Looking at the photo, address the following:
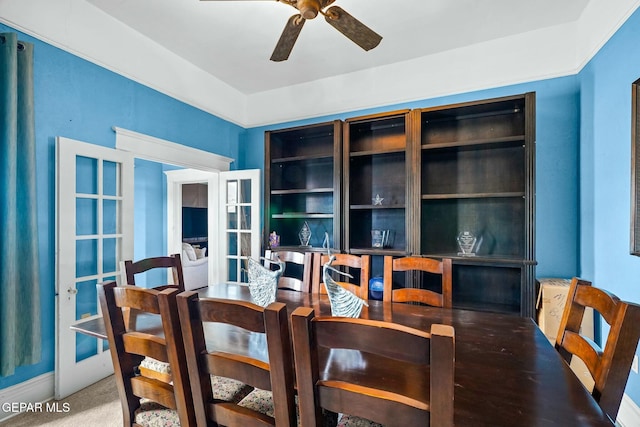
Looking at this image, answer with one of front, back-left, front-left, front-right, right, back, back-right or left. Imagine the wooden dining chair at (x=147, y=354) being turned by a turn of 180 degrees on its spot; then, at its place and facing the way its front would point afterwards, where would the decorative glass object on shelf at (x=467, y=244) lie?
back-left

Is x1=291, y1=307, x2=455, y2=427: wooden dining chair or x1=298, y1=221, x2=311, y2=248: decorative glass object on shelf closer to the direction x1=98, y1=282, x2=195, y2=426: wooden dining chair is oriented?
the decorative glass object on shelf

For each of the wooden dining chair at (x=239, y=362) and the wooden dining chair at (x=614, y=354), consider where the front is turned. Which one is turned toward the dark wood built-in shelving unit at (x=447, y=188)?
the wooden dining chair at (x=239, y=362)

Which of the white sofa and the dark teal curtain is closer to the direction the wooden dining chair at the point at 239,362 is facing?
the white sofa

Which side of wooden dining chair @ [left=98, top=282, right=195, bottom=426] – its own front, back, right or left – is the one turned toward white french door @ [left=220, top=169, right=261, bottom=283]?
front

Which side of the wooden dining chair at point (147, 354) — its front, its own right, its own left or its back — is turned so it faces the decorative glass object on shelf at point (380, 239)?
front

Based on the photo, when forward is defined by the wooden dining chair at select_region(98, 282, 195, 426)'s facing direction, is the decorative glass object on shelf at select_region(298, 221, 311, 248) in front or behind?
in front

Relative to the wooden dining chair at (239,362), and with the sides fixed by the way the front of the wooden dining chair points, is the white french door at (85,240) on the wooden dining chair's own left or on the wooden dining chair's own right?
on the wooden dining chair's own left

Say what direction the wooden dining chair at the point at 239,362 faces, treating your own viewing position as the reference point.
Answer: facing away from the viewer and to the right of the viewer

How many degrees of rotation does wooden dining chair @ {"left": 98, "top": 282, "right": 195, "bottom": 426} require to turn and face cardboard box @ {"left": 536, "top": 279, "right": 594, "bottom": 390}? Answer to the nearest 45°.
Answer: approximately 45° to its right

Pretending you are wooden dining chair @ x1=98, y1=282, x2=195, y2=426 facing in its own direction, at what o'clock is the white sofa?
The white sofa is roughly at 11 o'clock from the wooden dining chair.

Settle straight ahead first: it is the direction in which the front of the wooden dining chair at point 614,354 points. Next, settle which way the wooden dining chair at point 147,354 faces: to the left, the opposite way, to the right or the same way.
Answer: to the right

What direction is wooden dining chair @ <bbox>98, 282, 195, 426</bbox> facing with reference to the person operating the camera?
facing away from the viewer and to the right of the viewer

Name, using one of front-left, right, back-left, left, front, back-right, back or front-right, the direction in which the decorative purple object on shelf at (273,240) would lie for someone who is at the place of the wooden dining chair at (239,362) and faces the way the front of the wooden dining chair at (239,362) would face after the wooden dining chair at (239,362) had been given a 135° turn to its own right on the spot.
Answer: back

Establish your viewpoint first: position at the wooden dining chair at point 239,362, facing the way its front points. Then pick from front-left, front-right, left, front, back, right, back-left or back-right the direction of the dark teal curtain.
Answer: left

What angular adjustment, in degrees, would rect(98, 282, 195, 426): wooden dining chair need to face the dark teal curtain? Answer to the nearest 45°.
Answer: approximately 90° to its left

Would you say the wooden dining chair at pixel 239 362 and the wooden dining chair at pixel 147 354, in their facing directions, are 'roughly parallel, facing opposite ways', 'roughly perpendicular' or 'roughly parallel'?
roughly parallel

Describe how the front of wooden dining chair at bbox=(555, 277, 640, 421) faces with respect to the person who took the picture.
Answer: facing the viewer and to the left of the viewer

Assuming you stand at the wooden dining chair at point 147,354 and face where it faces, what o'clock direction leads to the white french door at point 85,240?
The white french door is roughly at 10 o'clock from the wooden dining chair.
